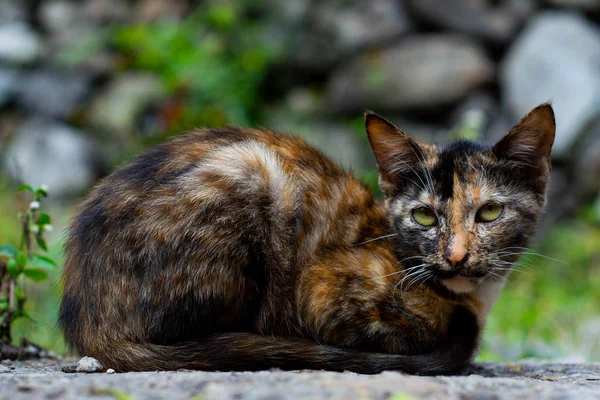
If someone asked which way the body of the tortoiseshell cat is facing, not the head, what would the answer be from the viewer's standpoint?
to the viewer's right

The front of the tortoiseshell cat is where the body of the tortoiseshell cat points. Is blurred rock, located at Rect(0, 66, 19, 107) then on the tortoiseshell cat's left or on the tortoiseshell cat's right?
on the tortoiseshell cat's left

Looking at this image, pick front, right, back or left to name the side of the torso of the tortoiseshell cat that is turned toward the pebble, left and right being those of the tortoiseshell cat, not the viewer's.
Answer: back

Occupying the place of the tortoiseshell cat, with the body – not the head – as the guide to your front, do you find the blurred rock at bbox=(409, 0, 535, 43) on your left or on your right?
on your left

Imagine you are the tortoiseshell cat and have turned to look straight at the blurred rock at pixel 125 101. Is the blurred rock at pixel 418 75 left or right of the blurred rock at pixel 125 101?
right

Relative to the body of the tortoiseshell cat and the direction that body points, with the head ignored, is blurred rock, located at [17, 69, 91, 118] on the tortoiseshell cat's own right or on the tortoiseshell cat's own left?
on the tortoiseshell cat's own left

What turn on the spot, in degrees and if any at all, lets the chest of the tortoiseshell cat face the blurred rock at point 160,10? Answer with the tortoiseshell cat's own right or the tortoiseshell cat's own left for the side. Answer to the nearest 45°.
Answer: approximately 90° to the tortoiseshell cat's own left

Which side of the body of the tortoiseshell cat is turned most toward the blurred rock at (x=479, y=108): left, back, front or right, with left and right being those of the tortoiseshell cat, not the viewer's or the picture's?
left
